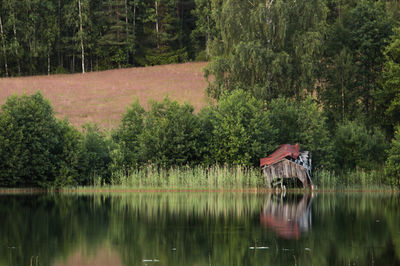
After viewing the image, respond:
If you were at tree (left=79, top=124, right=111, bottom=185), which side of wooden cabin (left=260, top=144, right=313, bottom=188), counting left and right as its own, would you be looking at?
right

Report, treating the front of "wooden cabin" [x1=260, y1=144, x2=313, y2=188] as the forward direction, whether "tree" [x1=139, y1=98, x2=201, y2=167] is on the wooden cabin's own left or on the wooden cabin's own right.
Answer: on the wooden cabin's own right

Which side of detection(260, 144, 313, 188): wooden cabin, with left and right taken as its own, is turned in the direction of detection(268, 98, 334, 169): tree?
back

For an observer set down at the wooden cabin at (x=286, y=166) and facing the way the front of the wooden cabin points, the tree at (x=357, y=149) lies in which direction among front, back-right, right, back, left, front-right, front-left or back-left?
back-left

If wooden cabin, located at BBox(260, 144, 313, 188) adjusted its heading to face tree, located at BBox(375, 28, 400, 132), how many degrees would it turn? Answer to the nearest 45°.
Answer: approximately 135° to its left

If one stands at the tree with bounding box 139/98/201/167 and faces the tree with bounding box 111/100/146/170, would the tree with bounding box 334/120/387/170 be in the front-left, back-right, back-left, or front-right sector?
back-right

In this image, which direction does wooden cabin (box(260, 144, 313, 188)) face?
toward the camera

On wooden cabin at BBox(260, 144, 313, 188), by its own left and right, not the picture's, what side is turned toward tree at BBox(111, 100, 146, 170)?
right

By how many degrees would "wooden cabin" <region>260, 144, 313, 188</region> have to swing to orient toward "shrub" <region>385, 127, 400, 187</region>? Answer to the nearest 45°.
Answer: approximately 90° to its left

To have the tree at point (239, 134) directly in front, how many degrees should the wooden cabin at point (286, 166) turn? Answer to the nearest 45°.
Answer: approximately 135° to its right

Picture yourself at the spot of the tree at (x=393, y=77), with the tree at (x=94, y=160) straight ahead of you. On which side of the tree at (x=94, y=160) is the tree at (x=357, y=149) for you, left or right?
left

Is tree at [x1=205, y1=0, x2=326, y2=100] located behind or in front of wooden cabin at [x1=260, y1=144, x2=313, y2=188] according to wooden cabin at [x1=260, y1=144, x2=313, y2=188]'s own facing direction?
behind

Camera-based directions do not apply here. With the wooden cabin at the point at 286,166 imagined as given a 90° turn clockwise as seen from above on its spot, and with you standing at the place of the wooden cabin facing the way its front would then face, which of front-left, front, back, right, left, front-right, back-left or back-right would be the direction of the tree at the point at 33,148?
front
